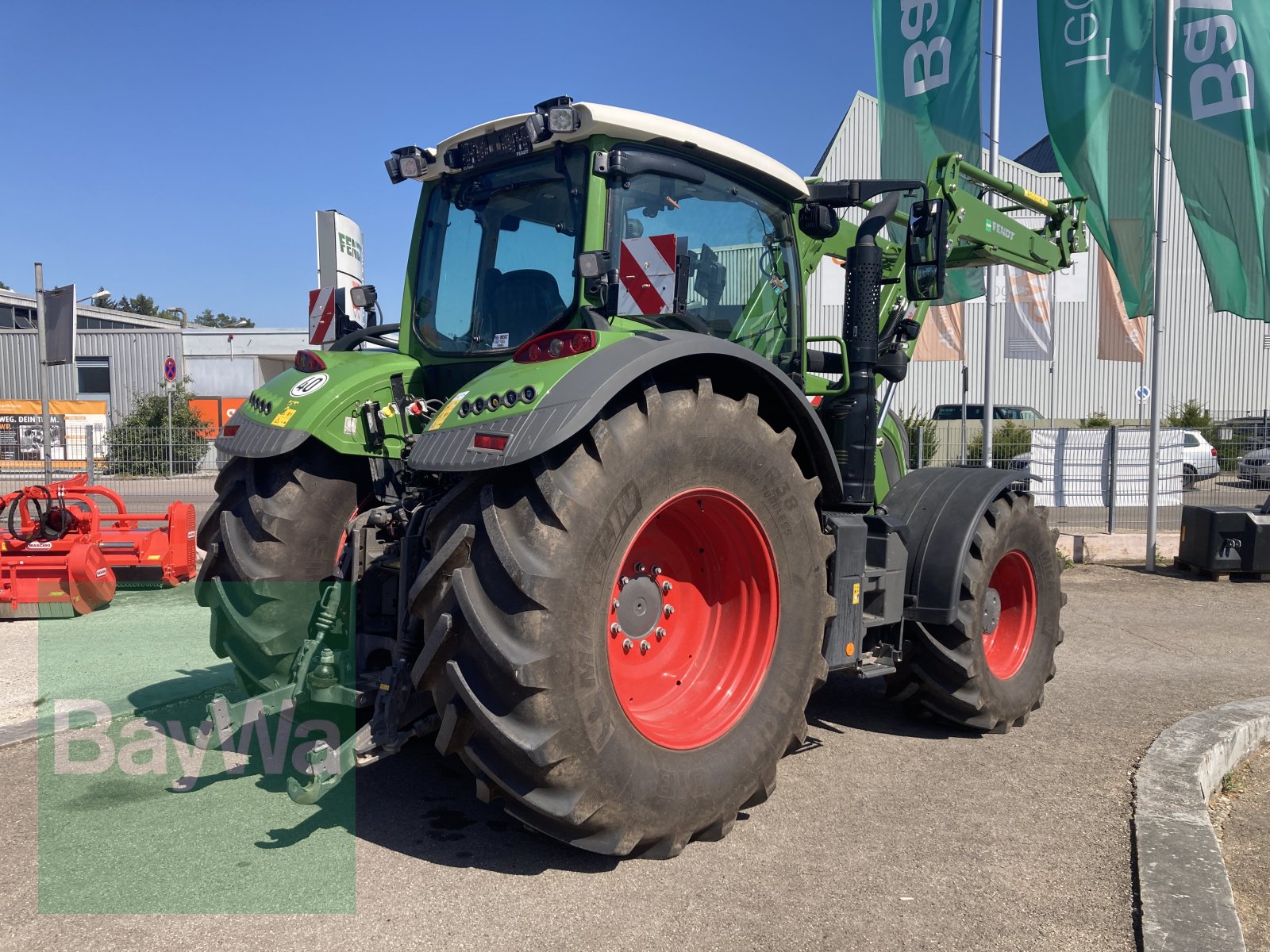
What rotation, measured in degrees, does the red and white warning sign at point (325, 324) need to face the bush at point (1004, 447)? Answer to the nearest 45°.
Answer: approximately 135° to its left

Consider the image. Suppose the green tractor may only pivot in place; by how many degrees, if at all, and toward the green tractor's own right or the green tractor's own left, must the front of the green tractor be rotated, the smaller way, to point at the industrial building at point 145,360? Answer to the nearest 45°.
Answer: approximately 90° to the green tractor's own left

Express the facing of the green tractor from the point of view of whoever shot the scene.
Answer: facing away from the viewer and to the right of the viewer

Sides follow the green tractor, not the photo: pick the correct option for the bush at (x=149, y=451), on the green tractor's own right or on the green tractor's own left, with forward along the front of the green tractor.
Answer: on the green tractor's own left

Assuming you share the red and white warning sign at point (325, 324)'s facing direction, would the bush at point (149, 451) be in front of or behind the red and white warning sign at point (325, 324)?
behind

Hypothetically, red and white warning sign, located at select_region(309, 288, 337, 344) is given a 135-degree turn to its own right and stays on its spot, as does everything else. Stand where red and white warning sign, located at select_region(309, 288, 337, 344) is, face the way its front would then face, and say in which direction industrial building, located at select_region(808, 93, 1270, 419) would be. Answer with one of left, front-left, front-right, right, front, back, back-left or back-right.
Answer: right

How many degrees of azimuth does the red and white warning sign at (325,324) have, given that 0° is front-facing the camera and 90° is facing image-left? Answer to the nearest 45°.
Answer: approximately 0°

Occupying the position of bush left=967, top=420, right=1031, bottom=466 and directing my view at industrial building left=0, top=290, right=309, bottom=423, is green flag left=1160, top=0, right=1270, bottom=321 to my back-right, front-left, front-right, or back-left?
back-left
